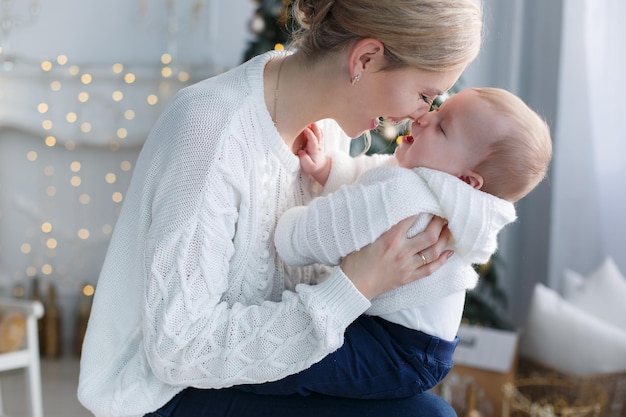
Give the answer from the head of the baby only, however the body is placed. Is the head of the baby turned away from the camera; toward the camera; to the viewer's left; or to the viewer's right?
to the viewer's left

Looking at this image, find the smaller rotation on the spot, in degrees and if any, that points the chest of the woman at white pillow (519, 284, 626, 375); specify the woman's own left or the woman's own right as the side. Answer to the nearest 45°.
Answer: approximately 45° to the woman's own left

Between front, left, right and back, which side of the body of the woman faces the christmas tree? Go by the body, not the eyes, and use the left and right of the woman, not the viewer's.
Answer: left

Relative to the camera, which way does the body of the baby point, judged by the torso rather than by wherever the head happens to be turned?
to the viewer's left

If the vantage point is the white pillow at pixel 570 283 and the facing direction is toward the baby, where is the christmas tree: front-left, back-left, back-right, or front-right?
front-right

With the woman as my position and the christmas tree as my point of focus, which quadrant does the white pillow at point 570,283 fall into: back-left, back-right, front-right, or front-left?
front-right

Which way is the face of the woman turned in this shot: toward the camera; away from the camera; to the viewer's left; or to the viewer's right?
to the viewer's right

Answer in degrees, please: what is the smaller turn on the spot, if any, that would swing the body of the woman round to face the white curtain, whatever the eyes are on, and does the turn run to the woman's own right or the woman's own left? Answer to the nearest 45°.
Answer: approximately 45° to the woman's own left

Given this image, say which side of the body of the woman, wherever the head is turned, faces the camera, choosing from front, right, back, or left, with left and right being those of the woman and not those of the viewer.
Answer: right
